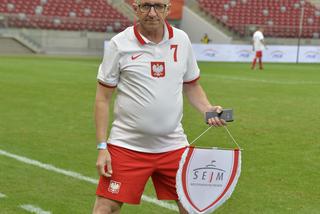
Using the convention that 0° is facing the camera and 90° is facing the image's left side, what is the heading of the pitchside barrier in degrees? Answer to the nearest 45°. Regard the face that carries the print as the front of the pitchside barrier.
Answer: approximately 0°

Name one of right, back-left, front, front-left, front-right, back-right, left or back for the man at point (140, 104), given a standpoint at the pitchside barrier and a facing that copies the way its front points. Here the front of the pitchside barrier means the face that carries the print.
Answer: front
